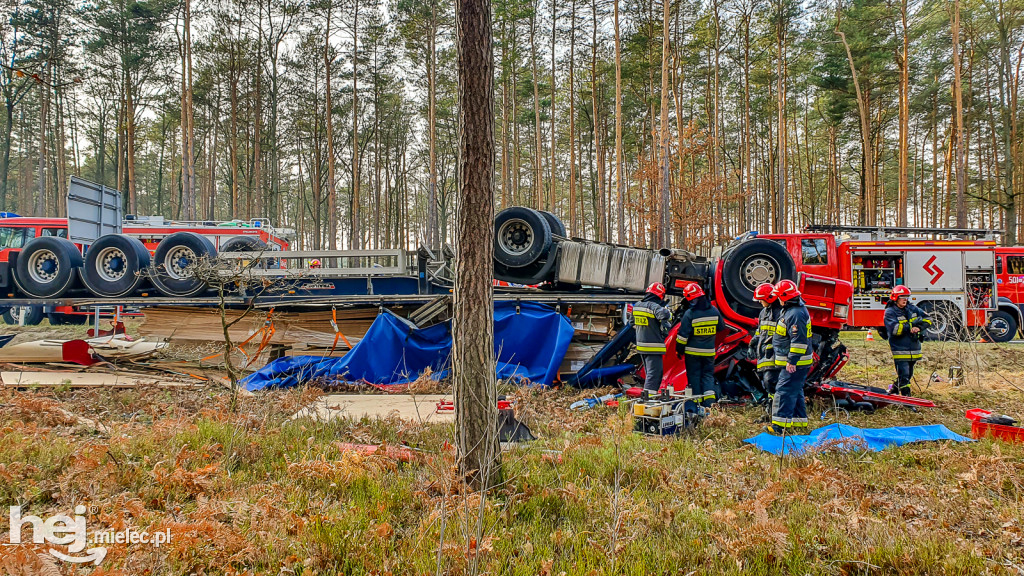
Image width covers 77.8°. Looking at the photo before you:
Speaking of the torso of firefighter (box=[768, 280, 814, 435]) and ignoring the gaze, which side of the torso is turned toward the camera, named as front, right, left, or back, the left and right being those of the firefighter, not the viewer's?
left

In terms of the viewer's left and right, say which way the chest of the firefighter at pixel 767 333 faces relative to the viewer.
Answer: facing to the left of the viewer

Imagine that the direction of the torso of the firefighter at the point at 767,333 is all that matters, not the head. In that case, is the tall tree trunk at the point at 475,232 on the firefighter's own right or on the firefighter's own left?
on the firefighter's own left

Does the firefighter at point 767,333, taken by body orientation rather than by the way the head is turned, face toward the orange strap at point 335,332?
yes

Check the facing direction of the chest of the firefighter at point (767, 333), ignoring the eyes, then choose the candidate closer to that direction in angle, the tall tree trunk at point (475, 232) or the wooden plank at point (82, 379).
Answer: the wooden plank

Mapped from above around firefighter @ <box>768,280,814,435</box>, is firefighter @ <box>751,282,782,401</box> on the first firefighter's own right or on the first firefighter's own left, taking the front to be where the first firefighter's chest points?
on the first firefighter's own right

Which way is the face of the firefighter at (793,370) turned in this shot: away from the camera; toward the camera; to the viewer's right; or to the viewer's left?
to the viewer's left

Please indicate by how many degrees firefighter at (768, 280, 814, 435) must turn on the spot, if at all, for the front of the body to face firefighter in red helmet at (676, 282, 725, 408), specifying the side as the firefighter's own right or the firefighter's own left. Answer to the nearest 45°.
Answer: approximately 45° to the firefighter's own right

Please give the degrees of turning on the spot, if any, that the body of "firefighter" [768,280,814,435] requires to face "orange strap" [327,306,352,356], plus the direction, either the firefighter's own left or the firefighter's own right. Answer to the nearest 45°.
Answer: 0° — they already face it

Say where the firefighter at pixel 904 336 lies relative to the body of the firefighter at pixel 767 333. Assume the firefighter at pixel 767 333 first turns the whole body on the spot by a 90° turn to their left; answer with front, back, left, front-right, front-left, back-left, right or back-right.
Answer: back-left

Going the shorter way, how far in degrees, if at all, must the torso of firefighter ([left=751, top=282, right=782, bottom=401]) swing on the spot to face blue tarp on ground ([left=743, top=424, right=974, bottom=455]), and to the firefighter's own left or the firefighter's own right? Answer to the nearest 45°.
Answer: approximately 135° to the firefighter's own left

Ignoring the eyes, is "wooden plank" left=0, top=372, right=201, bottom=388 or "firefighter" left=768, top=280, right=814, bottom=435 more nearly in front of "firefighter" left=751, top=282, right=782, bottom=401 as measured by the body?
the wooden plank

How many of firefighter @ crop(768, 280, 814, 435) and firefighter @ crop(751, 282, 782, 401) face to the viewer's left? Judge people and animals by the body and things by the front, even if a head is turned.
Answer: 2
